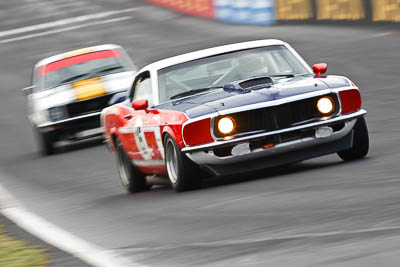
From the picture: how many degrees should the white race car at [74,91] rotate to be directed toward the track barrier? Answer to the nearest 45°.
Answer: approximately 135° to its left

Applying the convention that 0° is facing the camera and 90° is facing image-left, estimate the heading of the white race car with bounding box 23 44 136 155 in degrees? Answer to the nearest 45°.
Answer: approximately 0°

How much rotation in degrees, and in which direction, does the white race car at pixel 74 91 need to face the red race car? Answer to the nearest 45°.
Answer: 0° — it already faces it

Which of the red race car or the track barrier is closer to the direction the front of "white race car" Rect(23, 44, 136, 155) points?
the red race car
